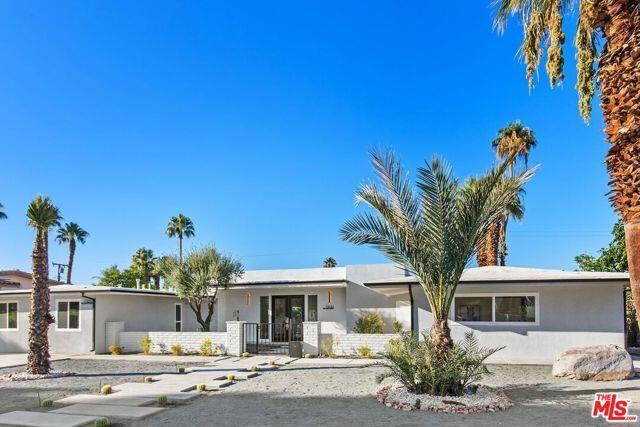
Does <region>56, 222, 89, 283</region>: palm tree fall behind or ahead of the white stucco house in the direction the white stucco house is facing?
behind

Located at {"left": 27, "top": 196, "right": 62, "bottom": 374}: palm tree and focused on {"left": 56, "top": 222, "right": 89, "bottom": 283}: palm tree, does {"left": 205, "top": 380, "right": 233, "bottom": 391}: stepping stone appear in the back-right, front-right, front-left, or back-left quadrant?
back-right

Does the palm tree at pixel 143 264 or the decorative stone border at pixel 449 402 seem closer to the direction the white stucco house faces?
the decorative stone border

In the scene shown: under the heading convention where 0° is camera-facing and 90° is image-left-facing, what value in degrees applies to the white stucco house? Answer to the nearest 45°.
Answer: approximately 0°

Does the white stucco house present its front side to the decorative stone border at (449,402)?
yes

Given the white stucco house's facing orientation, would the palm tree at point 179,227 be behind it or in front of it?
behind

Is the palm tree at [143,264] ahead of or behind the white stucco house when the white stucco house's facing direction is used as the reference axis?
behind
